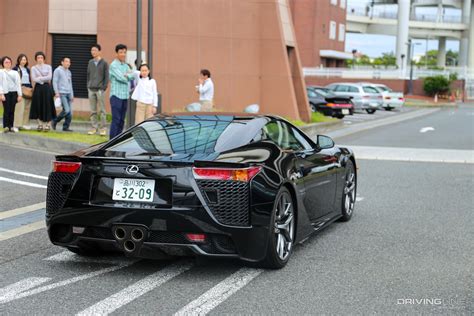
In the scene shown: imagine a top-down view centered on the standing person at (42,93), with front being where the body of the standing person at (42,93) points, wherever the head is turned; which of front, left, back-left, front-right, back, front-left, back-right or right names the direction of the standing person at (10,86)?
front-right

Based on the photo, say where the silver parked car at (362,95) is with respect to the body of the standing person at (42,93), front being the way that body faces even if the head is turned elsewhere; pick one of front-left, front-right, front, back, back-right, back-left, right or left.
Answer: back-left

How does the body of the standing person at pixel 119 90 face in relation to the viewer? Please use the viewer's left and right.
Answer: facing the viewer and to the right of the viewer

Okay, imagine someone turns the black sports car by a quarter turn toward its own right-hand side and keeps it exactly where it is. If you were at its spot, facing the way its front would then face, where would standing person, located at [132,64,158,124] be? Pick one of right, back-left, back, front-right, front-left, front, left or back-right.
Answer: back-left

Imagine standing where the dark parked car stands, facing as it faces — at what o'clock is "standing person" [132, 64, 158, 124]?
The standing person is roughly at 8 o'clock from the dark parked car.

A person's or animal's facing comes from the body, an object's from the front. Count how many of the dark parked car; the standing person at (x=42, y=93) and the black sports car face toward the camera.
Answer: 1

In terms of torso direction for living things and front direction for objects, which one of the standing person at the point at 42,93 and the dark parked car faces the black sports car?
the standing person

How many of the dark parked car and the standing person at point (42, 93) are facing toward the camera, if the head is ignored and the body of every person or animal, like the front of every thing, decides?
1

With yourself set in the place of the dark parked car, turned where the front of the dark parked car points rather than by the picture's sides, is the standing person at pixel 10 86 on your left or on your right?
on your left

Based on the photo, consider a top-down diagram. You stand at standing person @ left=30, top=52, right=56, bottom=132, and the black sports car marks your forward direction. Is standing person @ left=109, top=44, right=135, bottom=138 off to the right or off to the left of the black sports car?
left

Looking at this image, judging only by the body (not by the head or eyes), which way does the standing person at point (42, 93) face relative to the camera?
toward the camera
